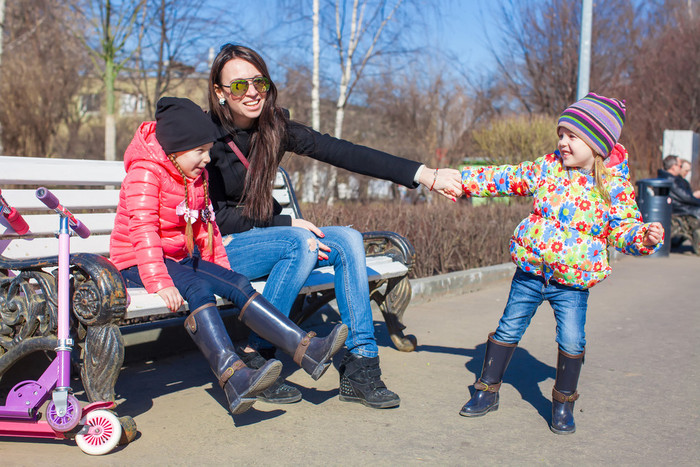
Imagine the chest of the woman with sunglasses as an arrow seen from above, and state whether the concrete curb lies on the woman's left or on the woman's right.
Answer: on the woman's left

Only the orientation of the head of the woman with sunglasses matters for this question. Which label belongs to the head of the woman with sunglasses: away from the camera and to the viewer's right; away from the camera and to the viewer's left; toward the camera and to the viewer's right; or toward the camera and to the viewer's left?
toward the camera and to the viewer's right

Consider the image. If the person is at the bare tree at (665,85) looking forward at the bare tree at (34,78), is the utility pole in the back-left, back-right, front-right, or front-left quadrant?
front-left

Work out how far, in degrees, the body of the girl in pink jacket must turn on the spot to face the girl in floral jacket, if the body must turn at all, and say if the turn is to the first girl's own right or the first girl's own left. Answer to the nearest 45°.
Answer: approximately 45° to the first girl's own left

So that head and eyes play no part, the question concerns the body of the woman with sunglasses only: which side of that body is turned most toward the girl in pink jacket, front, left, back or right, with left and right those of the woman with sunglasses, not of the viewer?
right

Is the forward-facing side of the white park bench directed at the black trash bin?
no

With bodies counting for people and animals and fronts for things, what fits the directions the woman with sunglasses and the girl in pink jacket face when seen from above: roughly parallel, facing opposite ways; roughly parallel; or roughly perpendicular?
roughly parallel

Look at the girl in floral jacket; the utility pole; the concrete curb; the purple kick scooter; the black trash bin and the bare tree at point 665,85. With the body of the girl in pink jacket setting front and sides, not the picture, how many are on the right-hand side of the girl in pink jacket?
1

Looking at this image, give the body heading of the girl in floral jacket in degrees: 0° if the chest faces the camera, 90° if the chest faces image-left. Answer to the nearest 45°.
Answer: approximately 45°

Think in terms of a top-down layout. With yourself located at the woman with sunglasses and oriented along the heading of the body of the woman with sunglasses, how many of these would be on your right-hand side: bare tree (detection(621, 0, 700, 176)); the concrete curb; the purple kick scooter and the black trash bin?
1

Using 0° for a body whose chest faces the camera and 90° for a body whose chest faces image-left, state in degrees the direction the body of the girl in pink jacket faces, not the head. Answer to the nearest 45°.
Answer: approximately 315°

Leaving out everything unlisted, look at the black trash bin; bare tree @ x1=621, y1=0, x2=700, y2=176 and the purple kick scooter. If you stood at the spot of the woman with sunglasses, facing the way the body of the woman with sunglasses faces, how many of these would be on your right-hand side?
1

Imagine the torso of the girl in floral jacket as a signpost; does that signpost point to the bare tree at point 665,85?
no

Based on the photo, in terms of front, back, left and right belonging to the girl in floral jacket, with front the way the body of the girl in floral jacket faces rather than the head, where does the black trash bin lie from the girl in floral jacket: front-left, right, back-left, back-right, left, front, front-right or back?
back-right

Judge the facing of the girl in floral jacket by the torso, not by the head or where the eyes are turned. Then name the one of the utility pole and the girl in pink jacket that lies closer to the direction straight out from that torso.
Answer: the girl in pink jacket

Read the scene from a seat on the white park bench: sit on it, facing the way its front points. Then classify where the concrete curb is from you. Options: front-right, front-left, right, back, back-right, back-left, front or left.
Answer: left

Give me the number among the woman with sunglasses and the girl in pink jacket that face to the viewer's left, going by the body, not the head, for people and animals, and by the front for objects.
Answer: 0

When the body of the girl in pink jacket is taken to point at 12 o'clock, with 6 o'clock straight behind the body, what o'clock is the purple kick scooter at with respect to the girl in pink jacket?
The purple kick scooter is roughly at 3 o'clock from the girl in pink jacket.

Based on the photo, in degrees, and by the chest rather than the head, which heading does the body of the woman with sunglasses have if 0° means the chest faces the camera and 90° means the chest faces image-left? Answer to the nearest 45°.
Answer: approximately 315°

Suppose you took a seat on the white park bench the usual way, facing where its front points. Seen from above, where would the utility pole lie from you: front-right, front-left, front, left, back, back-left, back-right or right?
left

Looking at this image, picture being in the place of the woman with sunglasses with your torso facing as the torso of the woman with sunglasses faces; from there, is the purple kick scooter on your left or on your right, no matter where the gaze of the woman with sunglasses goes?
on your right
